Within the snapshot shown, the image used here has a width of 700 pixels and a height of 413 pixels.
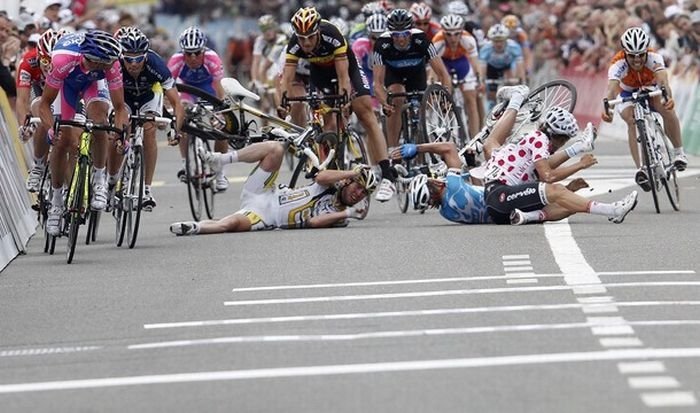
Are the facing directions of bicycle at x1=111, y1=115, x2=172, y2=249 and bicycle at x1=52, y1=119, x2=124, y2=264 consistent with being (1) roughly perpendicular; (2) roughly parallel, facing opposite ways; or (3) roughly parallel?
roughly parallel

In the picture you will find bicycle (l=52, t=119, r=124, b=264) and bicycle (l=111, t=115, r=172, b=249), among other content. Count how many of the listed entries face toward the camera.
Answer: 2

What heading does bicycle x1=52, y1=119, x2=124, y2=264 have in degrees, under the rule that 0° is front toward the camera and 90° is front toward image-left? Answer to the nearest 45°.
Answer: approximately 0°

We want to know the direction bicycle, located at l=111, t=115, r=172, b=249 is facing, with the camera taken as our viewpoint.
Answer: facing the viewer

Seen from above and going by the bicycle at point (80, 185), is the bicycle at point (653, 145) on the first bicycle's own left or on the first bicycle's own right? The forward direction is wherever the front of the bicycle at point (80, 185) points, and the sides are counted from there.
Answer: on the first bicycle's own left

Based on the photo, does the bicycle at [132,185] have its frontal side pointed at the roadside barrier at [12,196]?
no
